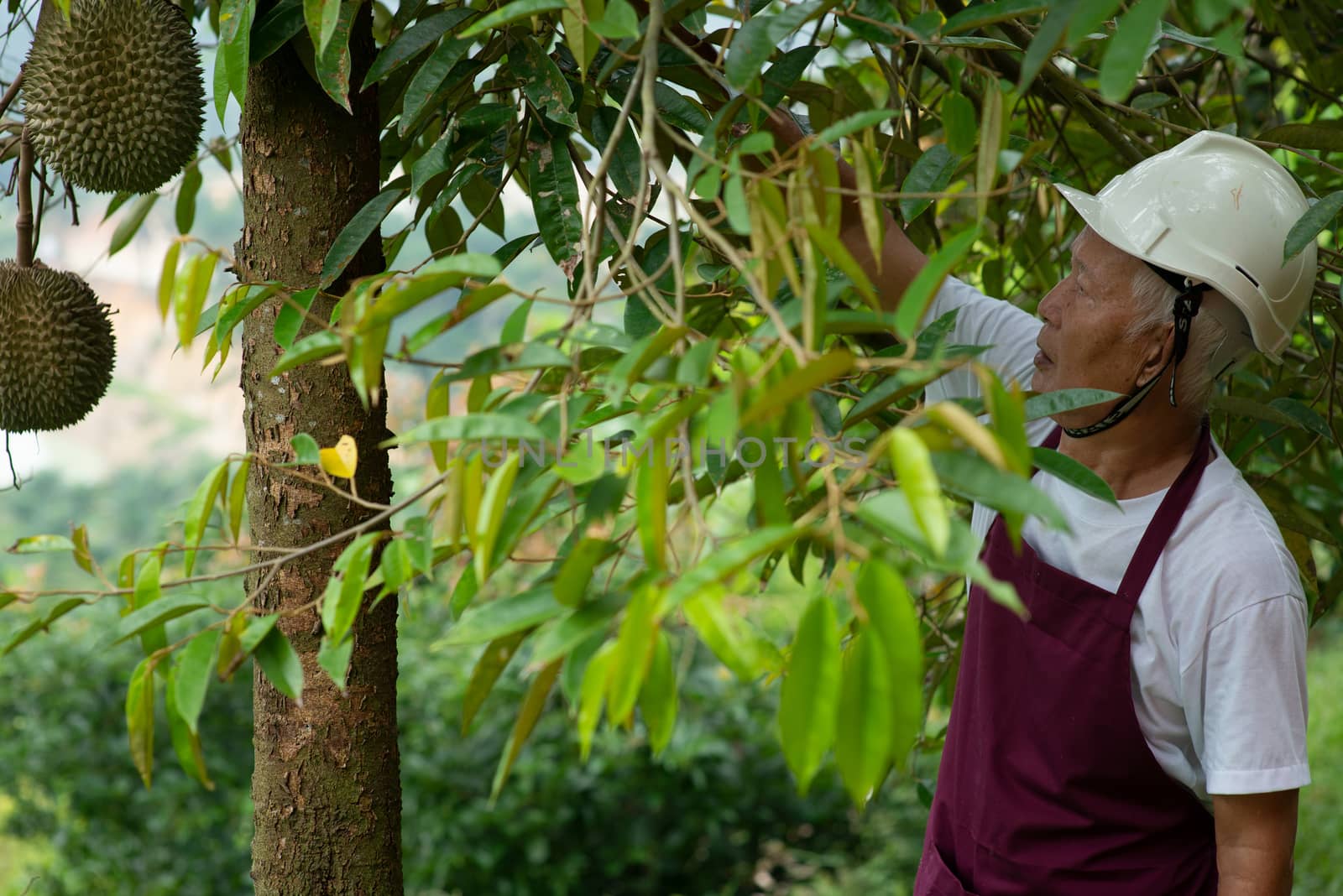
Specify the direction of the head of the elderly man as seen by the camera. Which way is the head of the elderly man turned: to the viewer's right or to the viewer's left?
to the viewer's left

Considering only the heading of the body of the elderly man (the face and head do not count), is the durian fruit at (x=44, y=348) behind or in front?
in front

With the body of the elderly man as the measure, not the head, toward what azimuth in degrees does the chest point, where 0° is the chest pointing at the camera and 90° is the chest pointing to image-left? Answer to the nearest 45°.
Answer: approximately 45°

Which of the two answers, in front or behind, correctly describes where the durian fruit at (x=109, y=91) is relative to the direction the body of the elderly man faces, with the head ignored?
in front
